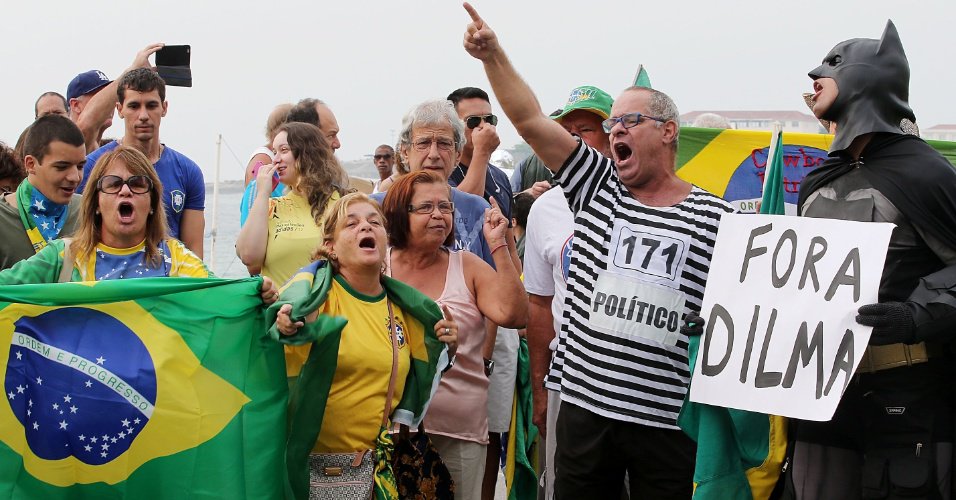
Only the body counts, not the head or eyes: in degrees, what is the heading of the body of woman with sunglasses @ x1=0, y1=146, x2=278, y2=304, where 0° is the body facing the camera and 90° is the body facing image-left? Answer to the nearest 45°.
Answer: approximately 0°

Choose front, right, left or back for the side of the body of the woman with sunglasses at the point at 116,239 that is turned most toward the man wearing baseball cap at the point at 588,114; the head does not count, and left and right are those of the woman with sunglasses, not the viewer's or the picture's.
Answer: left

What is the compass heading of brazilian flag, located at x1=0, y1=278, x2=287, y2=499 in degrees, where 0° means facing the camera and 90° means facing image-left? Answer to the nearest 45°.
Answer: approximately 0°

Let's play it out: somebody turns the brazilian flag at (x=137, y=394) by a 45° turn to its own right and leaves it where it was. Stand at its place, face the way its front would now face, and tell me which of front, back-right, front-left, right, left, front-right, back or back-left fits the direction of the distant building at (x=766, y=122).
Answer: back

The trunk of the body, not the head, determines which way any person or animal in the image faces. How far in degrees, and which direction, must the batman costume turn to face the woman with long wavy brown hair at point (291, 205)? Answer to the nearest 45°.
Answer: approximately 45° to its right

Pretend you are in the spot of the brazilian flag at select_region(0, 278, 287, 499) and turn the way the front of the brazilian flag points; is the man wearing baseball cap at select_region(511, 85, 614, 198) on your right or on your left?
on your left

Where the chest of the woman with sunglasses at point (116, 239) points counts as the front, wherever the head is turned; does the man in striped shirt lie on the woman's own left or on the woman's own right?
on the woman's own left
